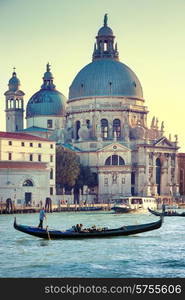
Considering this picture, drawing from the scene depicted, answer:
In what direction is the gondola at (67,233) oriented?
to the viewer's right
